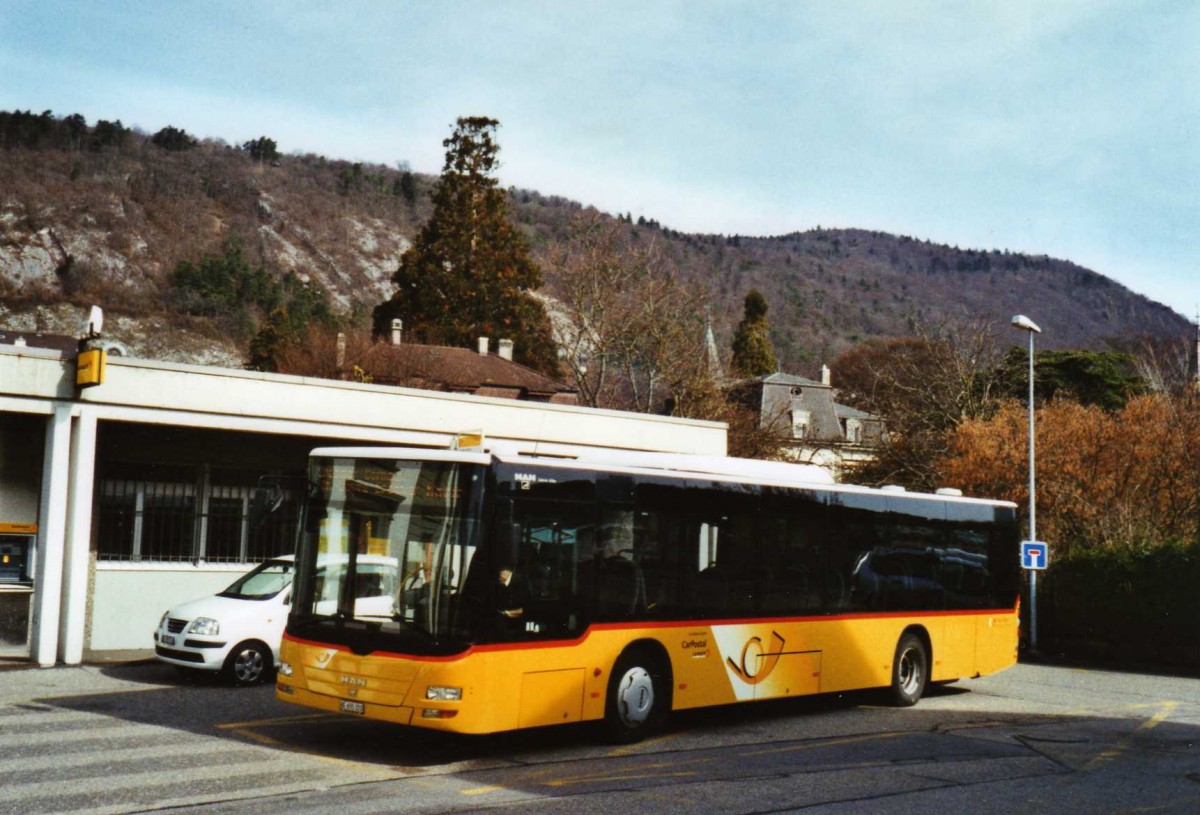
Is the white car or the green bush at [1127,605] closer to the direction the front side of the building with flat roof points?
the white car

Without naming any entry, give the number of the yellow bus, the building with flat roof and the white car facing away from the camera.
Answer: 0

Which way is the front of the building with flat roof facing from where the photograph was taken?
facing the viewer and to the right of the viewer

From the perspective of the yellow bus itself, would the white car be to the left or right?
on its right

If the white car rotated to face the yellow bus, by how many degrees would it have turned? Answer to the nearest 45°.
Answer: approximately 90° to its left

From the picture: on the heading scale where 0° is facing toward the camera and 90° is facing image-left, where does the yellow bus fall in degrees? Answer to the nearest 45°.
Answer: approximately 45°

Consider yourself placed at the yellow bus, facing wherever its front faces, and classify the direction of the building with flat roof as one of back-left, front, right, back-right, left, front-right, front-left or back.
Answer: right

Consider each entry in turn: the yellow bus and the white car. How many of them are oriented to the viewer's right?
0

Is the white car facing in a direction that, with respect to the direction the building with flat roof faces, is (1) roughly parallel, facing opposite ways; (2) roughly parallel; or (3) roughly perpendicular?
roughly perpendicular

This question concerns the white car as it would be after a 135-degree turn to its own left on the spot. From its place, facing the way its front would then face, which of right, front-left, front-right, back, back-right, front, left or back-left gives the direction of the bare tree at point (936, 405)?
front-left

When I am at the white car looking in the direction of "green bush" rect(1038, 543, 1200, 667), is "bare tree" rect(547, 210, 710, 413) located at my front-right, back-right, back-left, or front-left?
front-left

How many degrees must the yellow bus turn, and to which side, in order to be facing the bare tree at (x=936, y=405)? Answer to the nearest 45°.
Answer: approximately 135° to its right

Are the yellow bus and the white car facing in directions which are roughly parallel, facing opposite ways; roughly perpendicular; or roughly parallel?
roughly parallel

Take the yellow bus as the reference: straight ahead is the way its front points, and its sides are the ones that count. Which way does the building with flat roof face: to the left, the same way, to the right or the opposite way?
to the left
